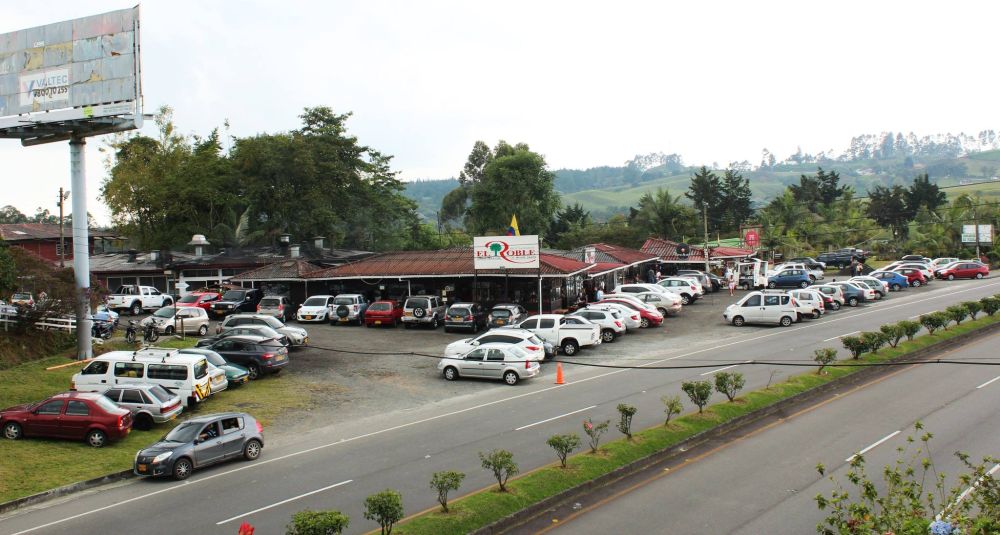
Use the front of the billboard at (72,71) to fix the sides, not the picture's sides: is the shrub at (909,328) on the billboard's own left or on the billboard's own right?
on the billboard's own left

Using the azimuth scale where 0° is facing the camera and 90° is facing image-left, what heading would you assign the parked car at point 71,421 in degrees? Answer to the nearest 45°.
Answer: approximately 90°

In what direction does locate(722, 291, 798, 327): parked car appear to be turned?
to the viewer's left

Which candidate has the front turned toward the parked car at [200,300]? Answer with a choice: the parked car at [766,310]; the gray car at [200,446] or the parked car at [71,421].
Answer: the parked car at [766,310]

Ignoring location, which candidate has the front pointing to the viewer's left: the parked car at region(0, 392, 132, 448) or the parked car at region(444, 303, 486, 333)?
the parked car at region(0, 392, 132, 448)

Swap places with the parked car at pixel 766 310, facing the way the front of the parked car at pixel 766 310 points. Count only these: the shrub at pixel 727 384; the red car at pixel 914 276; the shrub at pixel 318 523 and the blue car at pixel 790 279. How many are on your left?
2

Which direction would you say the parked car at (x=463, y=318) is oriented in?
away from the camera

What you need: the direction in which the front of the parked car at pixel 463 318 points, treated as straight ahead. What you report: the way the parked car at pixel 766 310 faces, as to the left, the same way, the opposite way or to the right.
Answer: to the left

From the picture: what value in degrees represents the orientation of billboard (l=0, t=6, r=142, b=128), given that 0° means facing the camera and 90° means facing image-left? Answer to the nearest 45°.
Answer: approximately 45°

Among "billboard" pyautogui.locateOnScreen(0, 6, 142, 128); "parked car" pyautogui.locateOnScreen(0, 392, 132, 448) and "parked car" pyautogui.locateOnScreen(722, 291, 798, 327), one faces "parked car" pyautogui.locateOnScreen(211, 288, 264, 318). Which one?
"parked car" pyautogui.locateOnScreen(722, 291, 798, 327)
